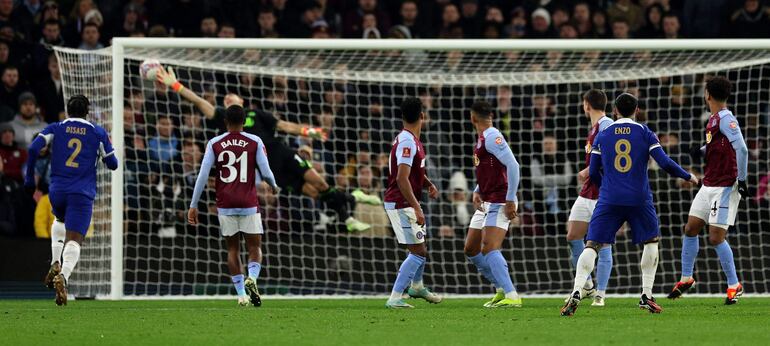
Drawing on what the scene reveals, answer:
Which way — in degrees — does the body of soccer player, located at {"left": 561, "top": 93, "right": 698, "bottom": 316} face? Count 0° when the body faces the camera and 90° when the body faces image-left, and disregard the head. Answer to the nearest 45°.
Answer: approximately 180°

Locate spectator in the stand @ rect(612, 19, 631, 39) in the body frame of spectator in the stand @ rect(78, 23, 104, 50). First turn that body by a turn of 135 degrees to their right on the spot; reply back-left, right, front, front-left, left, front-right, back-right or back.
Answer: back-right

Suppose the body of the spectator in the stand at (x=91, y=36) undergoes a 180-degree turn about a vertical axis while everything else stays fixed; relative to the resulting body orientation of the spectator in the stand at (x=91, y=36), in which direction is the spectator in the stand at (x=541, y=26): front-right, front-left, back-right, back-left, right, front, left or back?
right

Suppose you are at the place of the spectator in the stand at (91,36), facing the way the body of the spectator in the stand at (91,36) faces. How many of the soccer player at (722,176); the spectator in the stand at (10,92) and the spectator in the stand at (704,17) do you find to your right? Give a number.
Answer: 1

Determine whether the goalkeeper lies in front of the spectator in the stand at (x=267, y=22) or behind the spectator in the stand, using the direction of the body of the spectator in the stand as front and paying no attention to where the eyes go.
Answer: in front

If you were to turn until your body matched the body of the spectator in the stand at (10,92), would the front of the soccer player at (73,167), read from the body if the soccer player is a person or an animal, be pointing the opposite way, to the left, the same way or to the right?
the opposite way

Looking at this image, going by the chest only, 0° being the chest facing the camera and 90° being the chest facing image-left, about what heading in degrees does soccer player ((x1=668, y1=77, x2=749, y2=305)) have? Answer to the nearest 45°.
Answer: approximately 45°

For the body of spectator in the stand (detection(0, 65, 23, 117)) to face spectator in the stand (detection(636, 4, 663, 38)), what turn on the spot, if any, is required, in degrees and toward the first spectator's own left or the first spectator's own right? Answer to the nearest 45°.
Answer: approximately 90° to the first spectator's own left

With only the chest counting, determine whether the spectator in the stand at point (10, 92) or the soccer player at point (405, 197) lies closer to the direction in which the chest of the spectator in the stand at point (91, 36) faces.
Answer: the soccer player
